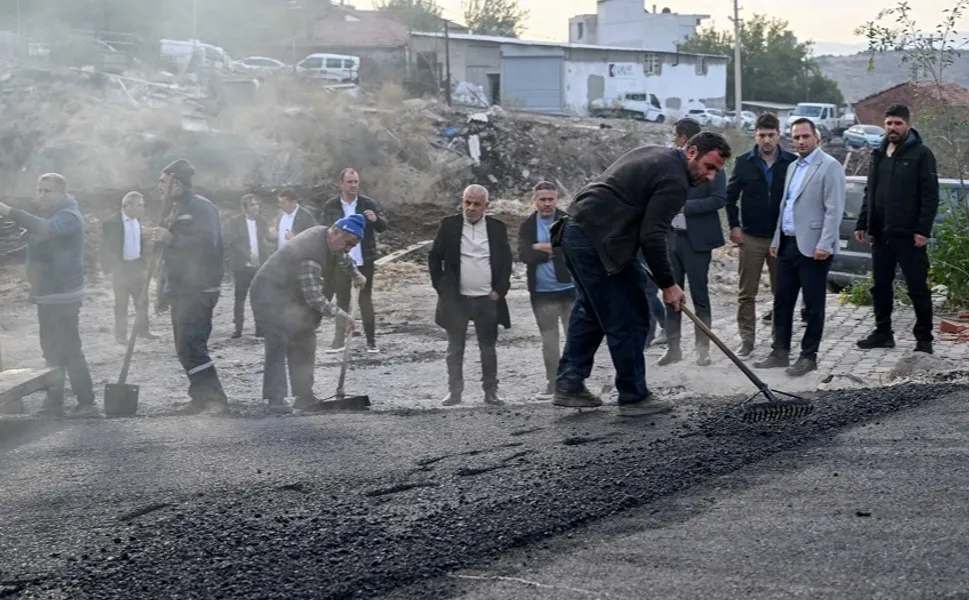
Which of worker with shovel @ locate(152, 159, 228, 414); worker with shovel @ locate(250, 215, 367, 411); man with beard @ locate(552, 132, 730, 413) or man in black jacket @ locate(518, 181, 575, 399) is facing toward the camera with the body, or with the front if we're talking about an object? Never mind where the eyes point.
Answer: the man in black jacket

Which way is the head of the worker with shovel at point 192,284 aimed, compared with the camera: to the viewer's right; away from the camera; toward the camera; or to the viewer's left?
to the viewer's left

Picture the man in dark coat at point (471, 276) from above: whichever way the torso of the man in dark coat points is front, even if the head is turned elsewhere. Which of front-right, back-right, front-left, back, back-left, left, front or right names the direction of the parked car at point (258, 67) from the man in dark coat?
back

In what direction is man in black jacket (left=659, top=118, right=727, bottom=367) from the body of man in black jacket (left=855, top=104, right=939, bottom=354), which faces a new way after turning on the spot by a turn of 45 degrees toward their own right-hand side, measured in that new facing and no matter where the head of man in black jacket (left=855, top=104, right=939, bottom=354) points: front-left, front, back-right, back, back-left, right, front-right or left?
front

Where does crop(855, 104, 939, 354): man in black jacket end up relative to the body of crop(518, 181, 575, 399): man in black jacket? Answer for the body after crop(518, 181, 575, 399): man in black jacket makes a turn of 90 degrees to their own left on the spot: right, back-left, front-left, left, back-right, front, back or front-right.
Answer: front

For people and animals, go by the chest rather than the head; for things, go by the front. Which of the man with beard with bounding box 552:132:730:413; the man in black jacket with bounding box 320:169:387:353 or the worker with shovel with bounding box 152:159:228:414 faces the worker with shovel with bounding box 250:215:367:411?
the man in black jacket

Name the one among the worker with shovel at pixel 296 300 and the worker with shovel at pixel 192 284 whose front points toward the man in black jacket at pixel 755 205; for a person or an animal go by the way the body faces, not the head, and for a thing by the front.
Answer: the worker with shovel at pixel 296 300

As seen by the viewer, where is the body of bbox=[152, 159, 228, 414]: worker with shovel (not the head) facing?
to the viewer's left

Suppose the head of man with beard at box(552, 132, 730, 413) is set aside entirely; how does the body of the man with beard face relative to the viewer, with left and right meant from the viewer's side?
facing to the right of the viewer

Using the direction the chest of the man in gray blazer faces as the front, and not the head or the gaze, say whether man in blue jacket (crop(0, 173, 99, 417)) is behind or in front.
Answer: in front

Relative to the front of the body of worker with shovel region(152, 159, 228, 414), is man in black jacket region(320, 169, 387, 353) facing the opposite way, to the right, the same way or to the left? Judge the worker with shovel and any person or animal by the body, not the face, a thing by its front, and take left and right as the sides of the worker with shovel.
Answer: to the left

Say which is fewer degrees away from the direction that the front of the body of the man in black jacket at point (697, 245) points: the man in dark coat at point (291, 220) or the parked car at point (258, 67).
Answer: the man in dark coat

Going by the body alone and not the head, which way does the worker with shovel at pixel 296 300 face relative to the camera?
to the viewer's right

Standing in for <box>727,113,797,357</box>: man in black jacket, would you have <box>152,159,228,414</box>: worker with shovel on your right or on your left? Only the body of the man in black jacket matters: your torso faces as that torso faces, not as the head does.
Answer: on your right

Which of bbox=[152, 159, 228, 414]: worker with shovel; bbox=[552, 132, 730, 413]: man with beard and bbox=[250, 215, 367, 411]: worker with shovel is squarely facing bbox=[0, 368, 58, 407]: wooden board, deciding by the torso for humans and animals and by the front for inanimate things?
bbox=[152, 159, 228, 414]: worker with shovel

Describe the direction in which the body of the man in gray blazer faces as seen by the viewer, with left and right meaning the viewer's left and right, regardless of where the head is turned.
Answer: facing the viewer and to the left of the viewer

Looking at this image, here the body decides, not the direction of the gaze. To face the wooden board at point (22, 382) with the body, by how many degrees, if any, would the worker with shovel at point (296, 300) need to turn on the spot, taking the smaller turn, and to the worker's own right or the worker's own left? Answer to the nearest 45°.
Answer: approximately 180°
